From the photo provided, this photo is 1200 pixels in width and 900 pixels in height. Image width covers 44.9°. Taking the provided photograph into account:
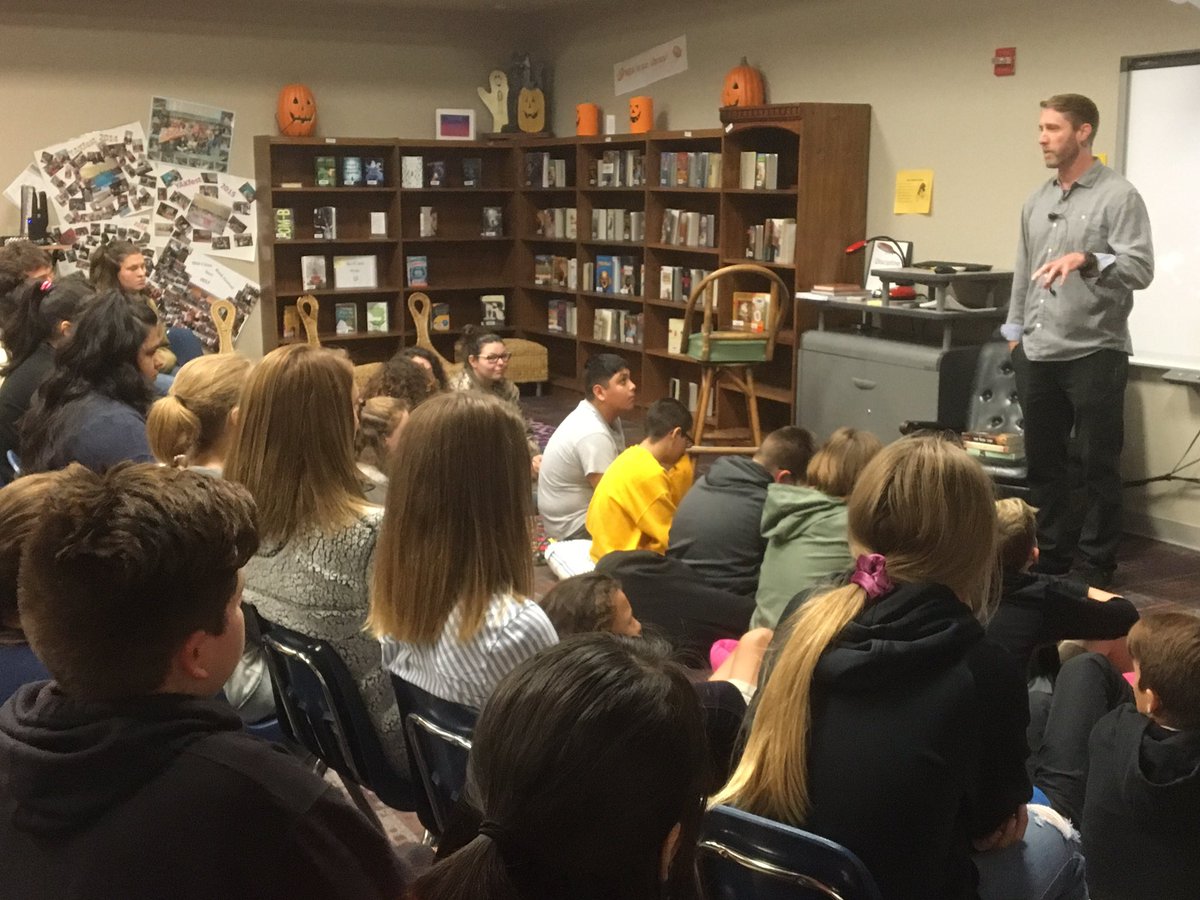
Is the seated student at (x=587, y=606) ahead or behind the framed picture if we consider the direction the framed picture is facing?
ahead

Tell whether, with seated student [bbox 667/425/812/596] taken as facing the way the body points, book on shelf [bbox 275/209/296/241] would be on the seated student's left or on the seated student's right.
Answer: on the seated student's left

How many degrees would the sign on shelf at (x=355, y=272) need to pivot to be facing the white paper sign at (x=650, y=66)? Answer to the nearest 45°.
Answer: approximately 90° to its left

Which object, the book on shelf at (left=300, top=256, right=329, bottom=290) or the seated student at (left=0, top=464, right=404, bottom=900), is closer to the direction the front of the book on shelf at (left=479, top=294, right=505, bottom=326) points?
the seated student

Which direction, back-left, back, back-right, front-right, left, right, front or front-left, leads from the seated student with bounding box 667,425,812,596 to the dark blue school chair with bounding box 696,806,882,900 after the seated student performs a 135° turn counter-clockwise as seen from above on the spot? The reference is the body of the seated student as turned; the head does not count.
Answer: left

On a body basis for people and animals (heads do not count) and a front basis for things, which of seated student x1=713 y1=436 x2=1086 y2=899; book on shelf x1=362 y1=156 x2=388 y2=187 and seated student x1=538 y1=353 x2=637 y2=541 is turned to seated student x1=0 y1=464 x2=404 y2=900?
the book on shelf

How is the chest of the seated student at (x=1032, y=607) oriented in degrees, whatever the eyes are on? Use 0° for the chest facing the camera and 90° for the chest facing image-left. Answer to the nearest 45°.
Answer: approximately 180°

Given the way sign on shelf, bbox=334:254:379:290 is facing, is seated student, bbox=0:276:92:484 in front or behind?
in front

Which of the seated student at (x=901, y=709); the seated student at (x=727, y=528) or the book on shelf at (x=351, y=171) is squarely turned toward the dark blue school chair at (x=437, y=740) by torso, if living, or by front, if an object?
the book on shelf

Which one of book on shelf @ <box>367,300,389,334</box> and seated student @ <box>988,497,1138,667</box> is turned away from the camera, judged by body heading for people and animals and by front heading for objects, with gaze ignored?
the seated student

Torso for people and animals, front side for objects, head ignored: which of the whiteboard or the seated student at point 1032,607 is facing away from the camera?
the seated student

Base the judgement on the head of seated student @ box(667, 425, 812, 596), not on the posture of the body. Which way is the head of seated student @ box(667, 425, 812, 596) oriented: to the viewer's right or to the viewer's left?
to the viewer's right

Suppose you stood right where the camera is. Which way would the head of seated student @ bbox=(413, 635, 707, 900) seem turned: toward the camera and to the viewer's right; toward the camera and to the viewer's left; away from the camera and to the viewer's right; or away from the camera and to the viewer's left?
away from the camera and to the viewer's right

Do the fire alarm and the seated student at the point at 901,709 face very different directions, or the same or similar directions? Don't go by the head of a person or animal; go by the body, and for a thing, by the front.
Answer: very different directions

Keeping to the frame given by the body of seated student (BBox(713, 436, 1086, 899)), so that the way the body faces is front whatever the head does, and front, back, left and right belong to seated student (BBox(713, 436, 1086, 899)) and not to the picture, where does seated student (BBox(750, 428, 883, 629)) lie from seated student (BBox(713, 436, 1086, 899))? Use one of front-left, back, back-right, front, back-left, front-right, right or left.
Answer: front-left
